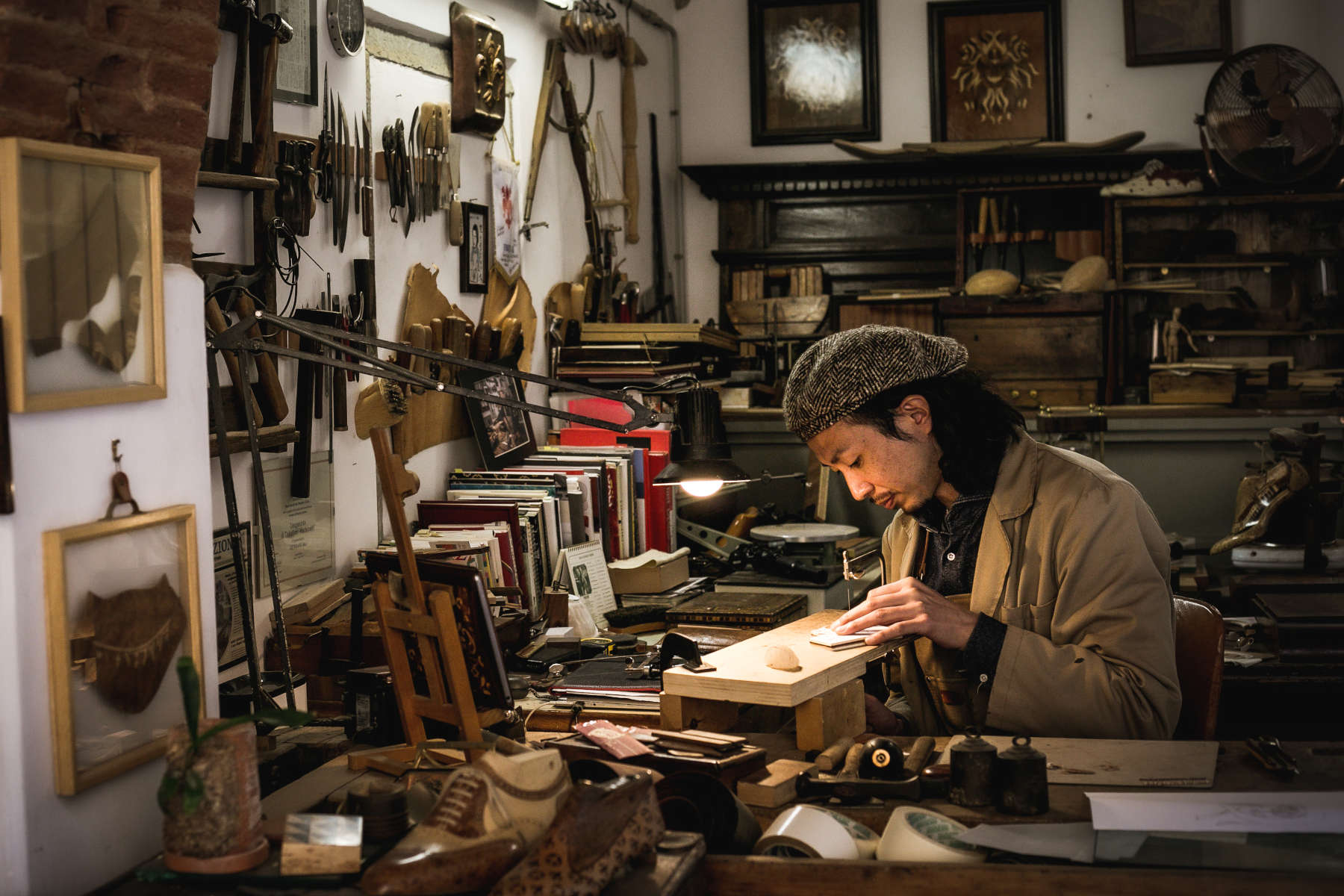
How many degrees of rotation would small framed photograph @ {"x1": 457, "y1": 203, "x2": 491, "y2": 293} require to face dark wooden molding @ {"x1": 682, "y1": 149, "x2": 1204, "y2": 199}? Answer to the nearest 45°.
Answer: approximately 90° to its left

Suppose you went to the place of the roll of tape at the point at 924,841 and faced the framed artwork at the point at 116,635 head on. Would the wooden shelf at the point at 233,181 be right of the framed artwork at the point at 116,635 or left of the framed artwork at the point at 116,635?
right

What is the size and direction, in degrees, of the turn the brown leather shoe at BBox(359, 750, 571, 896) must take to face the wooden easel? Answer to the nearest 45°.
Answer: approximately 135° to its right

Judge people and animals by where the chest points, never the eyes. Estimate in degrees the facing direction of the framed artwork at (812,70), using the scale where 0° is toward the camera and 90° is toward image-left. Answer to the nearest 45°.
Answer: approximately 0°

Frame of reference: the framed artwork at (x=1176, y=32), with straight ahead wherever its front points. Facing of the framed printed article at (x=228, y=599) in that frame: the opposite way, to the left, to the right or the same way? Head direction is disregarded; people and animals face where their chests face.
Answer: to the left

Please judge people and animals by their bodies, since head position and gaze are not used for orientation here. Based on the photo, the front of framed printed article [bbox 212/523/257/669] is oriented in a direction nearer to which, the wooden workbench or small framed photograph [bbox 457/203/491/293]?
the wooden workbench

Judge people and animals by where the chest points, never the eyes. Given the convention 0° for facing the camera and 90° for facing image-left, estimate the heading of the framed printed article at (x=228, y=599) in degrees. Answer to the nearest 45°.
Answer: approximately 315°

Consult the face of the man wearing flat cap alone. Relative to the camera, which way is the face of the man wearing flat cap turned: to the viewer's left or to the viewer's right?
to the viewer's left

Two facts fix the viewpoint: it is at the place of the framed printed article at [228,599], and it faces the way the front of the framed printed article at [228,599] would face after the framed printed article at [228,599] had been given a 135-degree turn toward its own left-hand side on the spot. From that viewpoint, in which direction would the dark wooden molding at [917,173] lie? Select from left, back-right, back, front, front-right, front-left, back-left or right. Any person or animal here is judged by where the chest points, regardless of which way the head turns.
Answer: front-right
